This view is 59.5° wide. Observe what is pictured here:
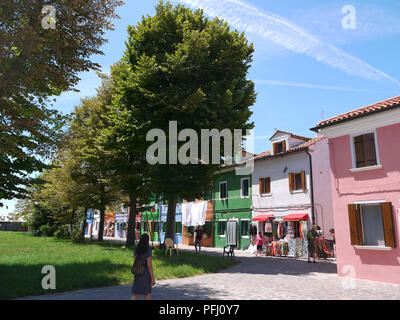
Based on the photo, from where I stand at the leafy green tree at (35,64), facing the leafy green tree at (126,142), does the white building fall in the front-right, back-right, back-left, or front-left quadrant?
front-right

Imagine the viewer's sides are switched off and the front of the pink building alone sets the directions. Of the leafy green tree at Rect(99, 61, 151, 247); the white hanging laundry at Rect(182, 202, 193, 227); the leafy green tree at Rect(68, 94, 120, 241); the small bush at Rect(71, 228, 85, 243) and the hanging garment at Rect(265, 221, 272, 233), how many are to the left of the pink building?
0

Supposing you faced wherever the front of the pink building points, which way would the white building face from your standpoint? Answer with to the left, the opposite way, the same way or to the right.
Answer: the same way

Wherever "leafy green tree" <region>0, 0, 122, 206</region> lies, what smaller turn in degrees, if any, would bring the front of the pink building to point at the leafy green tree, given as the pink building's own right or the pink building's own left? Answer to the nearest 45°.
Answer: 0° — it already faces it

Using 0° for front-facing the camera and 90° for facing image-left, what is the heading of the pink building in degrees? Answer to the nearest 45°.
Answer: approximately 45°

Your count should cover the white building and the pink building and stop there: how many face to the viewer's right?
0

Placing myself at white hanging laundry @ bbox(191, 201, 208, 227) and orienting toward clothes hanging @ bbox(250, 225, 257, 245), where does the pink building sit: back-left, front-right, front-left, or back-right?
front-right

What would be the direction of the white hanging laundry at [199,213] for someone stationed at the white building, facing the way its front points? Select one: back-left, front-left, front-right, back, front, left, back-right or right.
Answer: right

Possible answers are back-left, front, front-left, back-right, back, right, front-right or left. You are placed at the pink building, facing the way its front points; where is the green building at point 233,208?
right

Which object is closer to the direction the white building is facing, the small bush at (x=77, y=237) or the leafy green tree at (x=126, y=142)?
the leafy green tree

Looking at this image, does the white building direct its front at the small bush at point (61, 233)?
no

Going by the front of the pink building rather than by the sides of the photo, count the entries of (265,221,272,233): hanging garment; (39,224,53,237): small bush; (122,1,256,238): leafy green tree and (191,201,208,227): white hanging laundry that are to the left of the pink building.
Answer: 0

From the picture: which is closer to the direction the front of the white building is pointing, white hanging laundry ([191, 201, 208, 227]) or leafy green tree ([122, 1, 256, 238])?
the leafy green tree

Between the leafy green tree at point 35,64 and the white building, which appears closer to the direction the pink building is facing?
the leafy green tree
